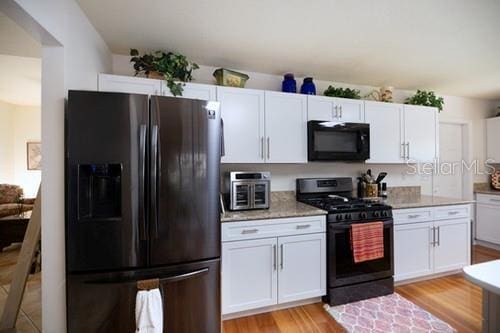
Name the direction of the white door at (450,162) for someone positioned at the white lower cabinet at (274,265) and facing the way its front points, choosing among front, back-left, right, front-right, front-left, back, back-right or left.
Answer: left

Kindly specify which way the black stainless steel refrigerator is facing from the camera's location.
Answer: facing the viewer

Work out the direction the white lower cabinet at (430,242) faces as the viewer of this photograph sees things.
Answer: facing the viewer and to the right of the viewer

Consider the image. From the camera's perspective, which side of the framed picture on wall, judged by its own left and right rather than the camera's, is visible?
front

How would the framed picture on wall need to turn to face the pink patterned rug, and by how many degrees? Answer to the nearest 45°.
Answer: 0° — it already faces it

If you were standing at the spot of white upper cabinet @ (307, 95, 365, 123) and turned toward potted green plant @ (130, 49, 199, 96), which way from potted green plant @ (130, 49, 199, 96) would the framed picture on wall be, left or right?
right

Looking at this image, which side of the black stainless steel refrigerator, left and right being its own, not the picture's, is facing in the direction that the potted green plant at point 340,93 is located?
left

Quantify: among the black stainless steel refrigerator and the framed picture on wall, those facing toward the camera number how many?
2

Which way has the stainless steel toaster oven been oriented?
toward the camera

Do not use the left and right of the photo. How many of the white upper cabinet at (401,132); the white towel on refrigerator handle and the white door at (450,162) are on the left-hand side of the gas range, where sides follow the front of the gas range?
2

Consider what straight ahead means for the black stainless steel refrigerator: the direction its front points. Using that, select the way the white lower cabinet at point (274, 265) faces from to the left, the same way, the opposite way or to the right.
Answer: the same way

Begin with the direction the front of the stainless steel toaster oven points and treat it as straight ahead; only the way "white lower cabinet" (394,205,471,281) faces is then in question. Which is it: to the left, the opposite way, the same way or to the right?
the same way

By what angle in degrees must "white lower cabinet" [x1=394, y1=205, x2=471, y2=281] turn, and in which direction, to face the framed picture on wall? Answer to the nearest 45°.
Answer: approximately 135° to its right

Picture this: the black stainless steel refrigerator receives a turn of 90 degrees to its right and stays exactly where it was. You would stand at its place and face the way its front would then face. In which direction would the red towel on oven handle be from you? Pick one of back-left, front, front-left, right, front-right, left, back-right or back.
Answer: back

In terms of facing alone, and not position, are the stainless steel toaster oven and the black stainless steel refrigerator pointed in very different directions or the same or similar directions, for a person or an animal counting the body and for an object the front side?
same or similar directions

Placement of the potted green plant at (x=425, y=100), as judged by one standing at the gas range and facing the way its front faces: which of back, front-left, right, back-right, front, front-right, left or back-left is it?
left
